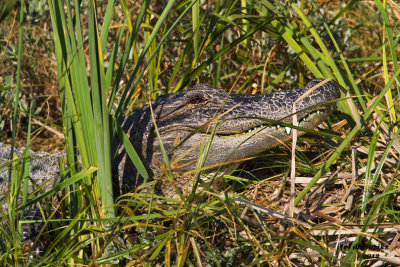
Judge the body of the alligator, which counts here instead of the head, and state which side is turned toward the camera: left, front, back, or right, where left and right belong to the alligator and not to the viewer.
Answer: right
